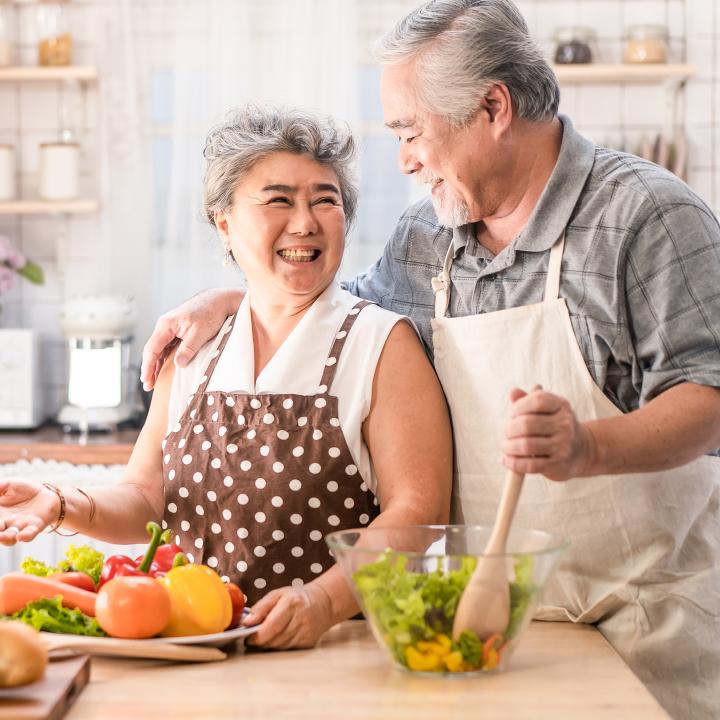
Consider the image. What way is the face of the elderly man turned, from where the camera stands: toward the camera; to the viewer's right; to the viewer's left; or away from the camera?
to the viewer's left

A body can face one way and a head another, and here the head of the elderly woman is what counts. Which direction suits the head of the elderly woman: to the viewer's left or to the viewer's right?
to the viewer's right

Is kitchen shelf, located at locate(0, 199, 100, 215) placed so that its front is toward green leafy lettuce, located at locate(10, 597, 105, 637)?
yes

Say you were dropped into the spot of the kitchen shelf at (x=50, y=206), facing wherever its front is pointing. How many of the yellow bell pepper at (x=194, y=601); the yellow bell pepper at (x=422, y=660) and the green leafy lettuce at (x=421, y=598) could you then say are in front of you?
3

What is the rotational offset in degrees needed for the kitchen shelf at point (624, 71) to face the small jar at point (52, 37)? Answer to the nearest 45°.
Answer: approximately 90° to its right

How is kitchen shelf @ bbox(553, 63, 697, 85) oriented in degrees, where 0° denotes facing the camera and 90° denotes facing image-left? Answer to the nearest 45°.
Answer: approximately 0°

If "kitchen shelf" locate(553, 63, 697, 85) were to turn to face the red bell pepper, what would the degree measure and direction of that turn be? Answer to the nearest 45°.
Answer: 0° — it already faces it

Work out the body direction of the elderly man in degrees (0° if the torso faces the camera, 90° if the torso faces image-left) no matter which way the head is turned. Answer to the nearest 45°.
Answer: approximately 45°

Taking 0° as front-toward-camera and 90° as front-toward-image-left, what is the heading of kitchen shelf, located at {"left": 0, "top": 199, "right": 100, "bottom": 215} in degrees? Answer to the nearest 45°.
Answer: approximately 0°

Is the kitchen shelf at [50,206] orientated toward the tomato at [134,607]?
yes

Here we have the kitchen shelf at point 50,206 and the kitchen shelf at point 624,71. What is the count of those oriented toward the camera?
2
